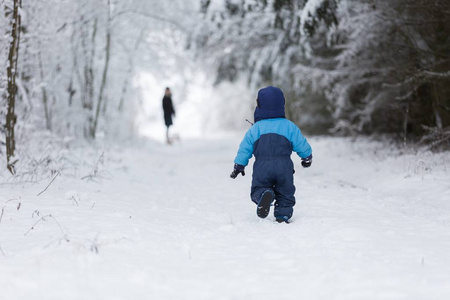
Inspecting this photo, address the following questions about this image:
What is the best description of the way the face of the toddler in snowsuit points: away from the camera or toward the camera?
away from the camera

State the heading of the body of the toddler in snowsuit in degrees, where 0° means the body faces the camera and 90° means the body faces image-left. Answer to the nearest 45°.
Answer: approximately 180°

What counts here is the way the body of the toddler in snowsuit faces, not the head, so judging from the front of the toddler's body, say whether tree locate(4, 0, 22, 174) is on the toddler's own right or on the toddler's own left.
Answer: on the toddler's own left

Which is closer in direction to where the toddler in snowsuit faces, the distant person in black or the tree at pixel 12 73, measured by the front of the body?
the distant person in black

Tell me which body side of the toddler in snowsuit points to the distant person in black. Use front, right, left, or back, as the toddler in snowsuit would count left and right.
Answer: front
